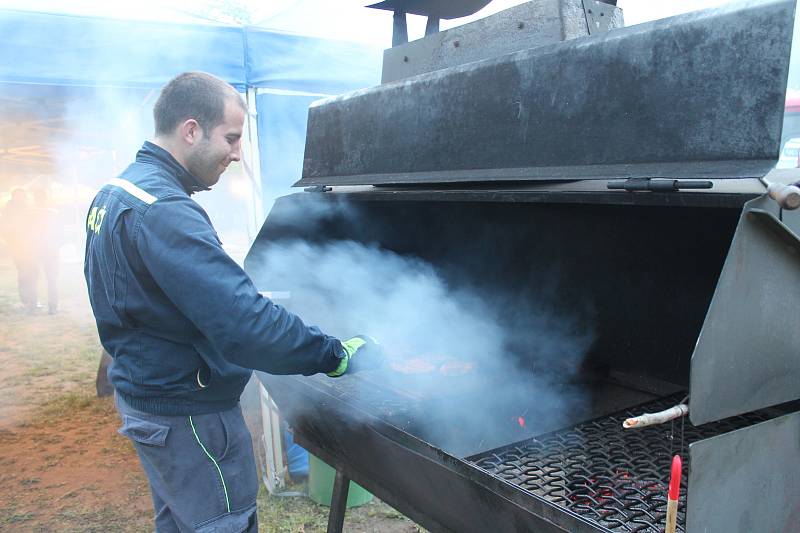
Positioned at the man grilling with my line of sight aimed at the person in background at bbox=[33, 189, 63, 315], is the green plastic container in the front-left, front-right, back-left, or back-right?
front-right

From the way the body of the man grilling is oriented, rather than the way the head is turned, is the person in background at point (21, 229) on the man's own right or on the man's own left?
on the man's own left

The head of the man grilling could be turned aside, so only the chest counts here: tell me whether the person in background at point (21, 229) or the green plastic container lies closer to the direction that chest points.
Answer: the green plastic container

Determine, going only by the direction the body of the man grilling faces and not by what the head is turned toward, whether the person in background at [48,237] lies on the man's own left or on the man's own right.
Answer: on the man's own left

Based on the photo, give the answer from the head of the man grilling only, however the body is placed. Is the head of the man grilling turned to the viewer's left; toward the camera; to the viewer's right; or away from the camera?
to the viewer's right

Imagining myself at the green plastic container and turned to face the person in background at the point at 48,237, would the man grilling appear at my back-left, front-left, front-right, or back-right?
back-left

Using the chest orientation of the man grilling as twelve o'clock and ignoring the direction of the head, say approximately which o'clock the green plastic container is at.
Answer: The green plastic container is roughly at 10 o'clock from the man grilling.

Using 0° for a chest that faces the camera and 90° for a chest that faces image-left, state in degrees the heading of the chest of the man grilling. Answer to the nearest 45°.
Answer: approximately 270°
